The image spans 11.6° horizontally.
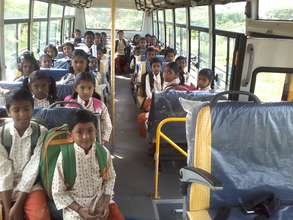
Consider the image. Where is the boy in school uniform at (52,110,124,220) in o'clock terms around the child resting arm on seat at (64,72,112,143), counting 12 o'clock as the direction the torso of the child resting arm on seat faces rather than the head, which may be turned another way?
The boy in school uniform is roughly at 12 o'clock from the child resting arm on seat.

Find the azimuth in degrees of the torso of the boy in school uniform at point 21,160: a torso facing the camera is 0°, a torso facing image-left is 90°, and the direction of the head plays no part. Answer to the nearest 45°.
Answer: approximately 0°

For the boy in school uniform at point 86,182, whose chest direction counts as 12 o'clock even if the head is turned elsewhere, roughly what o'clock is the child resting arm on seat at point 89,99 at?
The child resting arm on seat is roughly at 6 o'clock from the boy in school uniform.

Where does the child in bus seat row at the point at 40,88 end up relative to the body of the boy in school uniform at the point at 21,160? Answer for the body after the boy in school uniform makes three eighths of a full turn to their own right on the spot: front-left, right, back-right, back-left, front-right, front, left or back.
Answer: front-right
